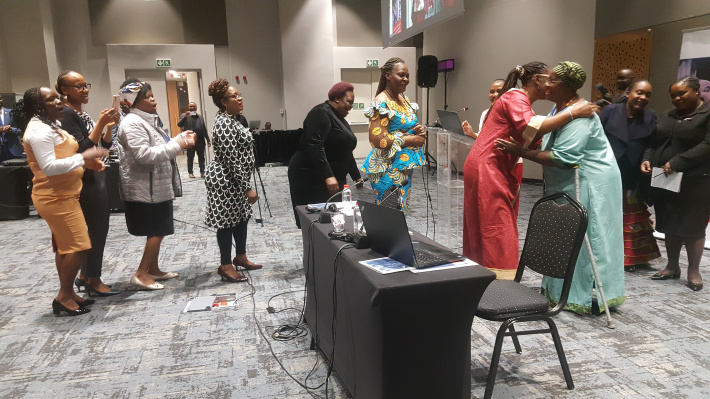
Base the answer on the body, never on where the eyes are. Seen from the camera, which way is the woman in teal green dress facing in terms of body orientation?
to the viewer's left

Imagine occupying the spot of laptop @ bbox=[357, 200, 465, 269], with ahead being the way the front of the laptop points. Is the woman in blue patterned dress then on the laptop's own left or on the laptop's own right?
on the laptop's own left

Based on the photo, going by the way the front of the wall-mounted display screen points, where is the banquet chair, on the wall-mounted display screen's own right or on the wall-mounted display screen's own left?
on the wall-mounted display screen's own left

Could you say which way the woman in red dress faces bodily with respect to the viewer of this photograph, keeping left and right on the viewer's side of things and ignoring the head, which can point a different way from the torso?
facing to the right of the viewer

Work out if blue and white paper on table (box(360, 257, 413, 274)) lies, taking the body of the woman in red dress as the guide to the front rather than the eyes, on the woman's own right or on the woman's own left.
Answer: on the woman's own right

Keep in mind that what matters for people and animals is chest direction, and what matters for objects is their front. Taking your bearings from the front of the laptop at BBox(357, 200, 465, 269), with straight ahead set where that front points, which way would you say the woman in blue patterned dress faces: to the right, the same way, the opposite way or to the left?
to the right

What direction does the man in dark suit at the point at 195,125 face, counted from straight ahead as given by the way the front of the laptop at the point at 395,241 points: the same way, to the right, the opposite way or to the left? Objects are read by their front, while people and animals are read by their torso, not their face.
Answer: to the right

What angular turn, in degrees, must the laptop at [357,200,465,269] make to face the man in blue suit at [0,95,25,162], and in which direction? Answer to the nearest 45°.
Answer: approximately 90° to its left

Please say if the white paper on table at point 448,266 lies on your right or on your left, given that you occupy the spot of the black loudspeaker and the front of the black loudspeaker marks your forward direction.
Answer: on your left

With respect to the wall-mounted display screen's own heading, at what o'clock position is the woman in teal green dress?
The woman in teal green dress is roughly at 10 o'clock from the wall-mounted display screen.

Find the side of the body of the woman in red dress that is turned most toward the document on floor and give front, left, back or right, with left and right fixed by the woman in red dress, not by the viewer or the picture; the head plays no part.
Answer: back

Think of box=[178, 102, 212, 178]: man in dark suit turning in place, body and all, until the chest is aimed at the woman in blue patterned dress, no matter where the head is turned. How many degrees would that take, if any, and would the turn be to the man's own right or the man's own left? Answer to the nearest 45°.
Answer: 0° — they already face them

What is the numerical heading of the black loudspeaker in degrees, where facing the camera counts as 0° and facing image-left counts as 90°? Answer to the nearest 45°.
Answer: approximately 45°

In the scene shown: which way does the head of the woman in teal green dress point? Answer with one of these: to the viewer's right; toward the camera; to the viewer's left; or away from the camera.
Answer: to the viewer's left
